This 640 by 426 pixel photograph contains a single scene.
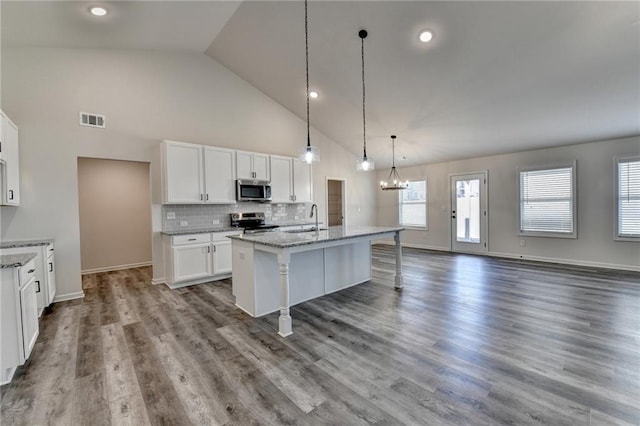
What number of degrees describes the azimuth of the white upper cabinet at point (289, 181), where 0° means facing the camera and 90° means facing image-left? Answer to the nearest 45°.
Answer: approximately 315°

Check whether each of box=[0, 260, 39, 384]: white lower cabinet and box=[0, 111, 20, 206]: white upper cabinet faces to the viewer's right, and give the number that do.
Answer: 2

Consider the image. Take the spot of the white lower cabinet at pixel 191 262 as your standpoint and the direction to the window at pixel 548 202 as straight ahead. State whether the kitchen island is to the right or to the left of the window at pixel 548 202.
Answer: right

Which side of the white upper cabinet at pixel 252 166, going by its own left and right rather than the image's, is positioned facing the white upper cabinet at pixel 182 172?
right

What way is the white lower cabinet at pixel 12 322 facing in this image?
to the viewer's right

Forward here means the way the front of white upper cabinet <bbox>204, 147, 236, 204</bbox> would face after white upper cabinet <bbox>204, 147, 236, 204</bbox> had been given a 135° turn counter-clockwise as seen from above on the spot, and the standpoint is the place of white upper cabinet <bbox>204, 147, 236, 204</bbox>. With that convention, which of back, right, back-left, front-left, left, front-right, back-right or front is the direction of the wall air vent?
back-left

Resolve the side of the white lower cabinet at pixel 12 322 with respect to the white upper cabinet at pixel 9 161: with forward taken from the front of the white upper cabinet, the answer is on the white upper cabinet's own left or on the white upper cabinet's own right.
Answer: on the white upper cabinet's own right

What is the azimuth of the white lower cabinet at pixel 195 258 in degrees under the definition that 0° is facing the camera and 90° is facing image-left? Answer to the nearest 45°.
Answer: approximately 315°

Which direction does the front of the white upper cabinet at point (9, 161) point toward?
to the viewer's right

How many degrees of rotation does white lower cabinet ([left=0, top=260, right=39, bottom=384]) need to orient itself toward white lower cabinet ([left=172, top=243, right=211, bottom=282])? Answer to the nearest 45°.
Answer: approximately 45° to its left
